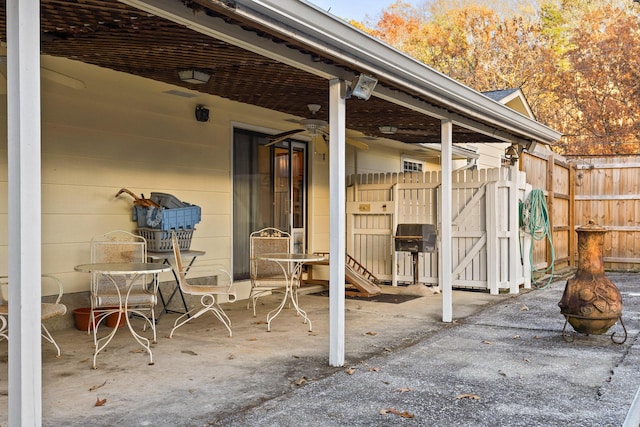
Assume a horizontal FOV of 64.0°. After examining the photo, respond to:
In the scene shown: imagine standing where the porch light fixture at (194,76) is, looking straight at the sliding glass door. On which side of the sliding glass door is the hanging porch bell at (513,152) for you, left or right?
right

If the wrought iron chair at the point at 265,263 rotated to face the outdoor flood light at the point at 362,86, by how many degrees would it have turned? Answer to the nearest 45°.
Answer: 0° — it already faces it

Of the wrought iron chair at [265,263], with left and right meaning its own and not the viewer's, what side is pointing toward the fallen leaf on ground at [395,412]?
front

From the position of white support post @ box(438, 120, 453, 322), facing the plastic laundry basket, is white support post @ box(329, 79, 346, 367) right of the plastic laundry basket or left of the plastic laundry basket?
left

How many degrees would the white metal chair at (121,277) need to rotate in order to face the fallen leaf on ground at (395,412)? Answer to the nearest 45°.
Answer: approximately 45° to its left

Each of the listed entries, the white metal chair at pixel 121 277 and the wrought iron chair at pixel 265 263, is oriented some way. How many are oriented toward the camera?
2

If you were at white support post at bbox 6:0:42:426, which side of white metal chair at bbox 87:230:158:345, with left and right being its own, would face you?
front

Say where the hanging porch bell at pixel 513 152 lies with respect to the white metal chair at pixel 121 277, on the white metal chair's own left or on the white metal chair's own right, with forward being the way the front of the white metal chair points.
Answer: on the white metal chair's own left

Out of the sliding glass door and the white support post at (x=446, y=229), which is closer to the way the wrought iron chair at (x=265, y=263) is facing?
the white support post

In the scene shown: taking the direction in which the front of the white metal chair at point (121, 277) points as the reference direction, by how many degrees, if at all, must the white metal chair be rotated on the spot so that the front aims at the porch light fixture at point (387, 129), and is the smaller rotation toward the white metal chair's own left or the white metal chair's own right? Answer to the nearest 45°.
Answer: approximately 90° to the white metal chair's own left
